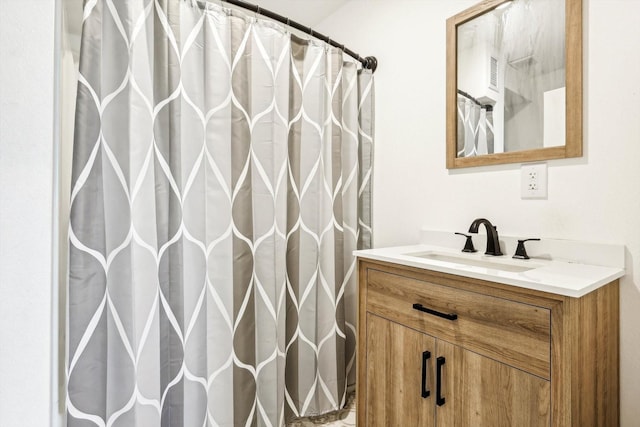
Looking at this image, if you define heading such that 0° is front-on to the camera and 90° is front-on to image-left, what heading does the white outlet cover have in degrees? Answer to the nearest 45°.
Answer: approximately 45°

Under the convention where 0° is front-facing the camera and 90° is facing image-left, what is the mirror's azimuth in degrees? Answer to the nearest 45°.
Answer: approximately 45°

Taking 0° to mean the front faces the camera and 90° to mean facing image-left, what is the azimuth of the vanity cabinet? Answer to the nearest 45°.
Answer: approximately 45°

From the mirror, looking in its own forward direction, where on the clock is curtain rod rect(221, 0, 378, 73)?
The curtain rod is roughly at 1 o'clock from the mirror.

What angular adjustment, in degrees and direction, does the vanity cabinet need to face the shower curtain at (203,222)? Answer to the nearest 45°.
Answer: approximately 45° to its right
